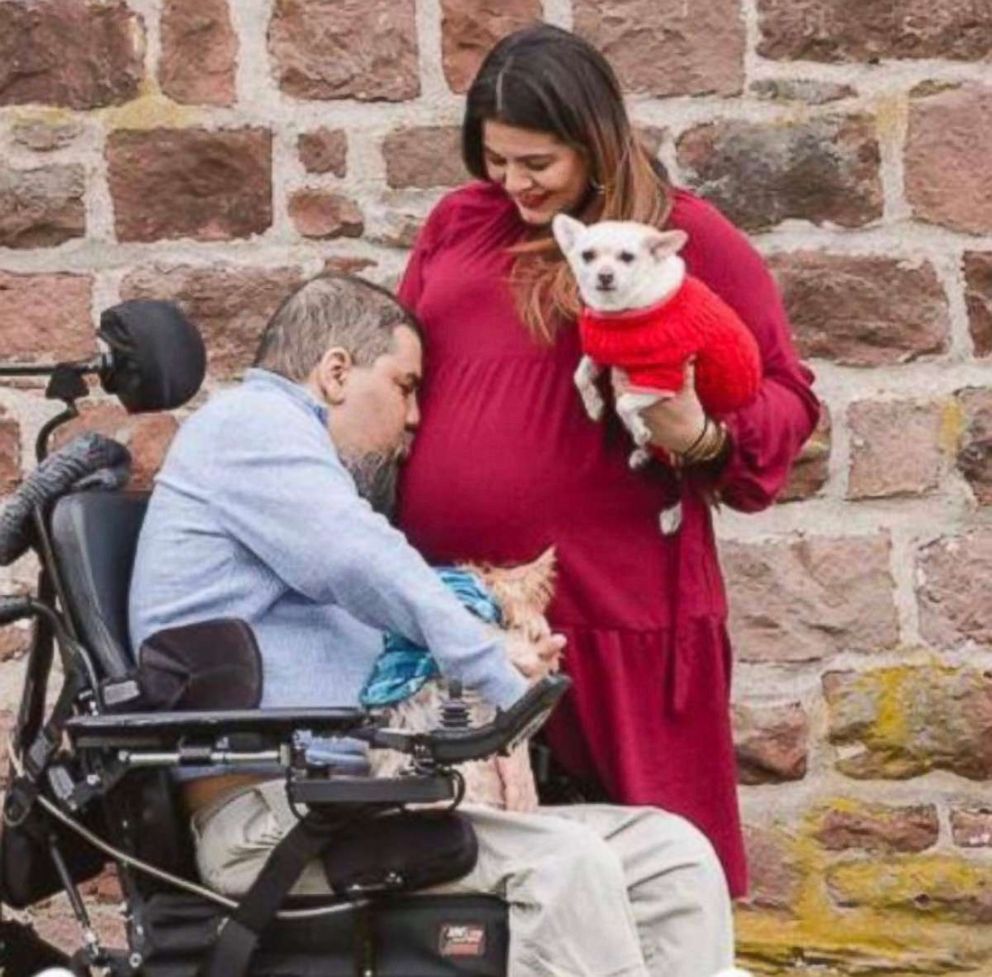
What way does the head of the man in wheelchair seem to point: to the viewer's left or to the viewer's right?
to the viewer's right

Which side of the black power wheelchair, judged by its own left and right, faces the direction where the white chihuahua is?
front

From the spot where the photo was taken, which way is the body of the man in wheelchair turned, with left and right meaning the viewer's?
facing to the right of the viewer

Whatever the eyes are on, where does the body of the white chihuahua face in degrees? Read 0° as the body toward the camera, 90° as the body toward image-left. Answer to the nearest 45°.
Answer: approximately 45°

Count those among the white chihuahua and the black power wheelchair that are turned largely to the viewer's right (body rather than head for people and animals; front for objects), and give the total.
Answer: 1

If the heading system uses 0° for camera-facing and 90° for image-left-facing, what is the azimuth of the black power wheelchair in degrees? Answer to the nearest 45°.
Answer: approximately 270°
